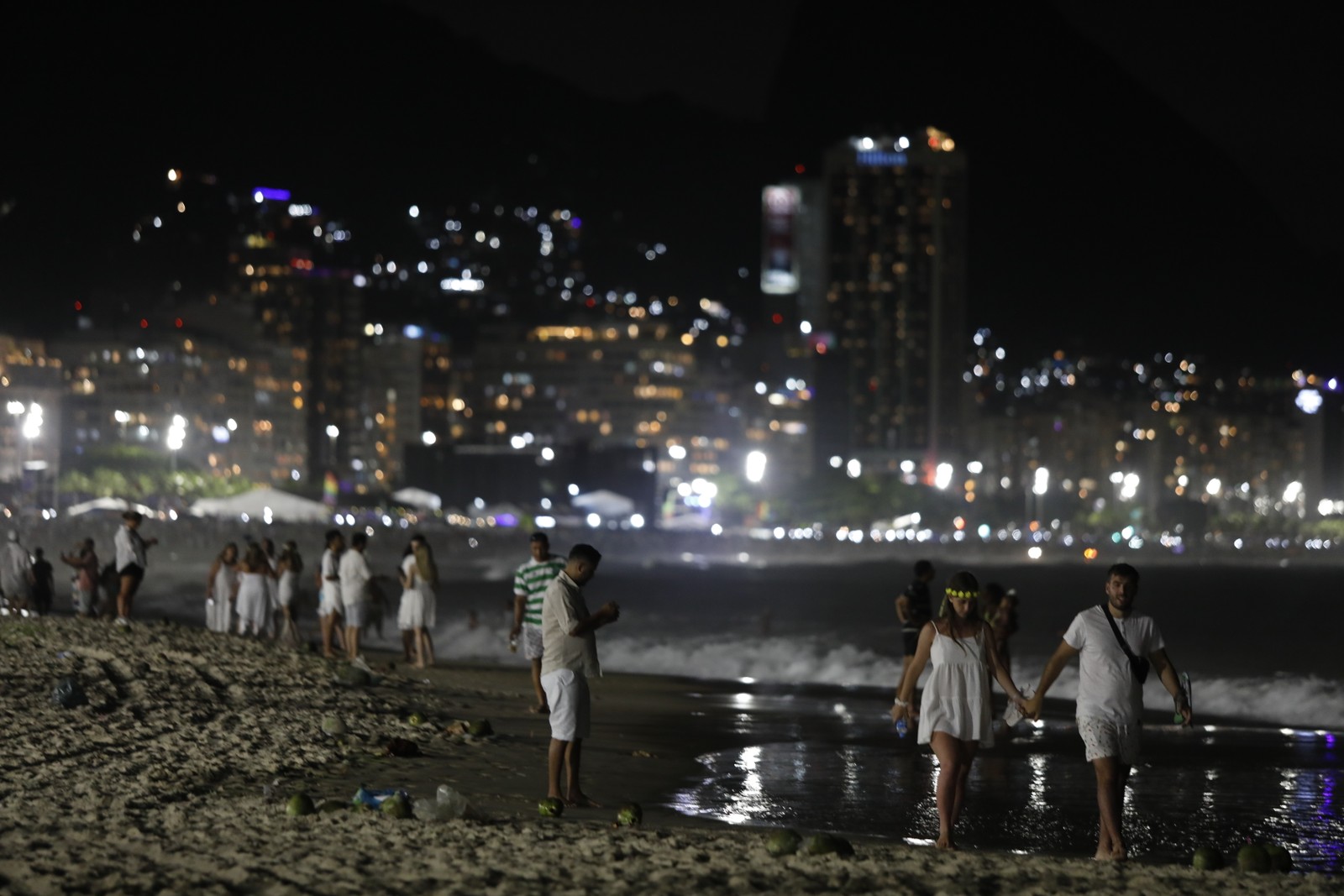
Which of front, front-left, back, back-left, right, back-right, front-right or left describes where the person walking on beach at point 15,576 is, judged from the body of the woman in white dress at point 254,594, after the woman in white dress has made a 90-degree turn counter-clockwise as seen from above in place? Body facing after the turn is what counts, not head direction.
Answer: front-right

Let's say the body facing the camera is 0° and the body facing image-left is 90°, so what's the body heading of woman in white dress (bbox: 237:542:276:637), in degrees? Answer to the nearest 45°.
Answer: approximately 180°

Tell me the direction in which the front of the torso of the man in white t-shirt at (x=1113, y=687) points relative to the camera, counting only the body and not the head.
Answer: toward the camera

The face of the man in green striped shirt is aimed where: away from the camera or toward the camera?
toward the camera

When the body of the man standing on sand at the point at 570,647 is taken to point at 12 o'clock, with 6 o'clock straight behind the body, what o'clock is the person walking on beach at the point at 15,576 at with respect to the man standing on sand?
The person walking on beach is roughly at 8 o'clock from the man standing on sand.

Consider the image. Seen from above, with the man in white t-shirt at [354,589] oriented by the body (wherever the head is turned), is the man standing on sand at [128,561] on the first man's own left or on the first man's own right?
on the first man's own left

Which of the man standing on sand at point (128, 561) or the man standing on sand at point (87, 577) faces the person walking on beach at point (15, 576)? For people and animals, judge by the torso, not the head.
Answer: the man standing on sand at point (87, 577)

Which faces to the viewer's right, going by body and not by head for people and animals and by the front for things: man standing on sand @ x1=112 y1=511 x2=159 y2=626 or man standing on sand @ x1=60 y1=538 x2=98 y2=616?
man standing on sand @ x1=112 y1=511 x2=159 y2=626

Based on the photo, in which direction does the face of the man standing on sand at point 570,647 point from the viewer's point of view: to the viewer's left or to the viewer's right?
to the viewer's right

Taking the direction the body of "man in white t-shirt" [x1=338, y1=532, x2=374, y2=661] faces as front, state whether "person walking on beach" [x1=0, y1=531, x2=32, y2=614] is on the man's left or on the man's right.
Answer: on the man's left

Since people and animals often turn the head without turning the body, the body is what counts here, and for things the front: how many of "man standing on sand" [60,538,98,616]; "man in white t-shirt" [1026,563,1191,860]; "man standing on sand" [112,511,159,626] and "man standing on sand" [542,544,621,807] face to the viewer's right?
2

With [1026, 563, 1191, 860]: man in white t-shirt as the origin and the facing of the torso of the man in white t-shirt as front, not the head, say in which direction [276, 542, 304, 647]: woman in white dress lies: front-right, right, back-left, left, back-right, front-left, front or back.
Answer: back-right

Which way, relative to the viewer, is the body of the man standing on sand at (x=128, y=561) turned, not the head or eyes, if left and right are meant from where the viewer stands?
facing to the right of the viewer
